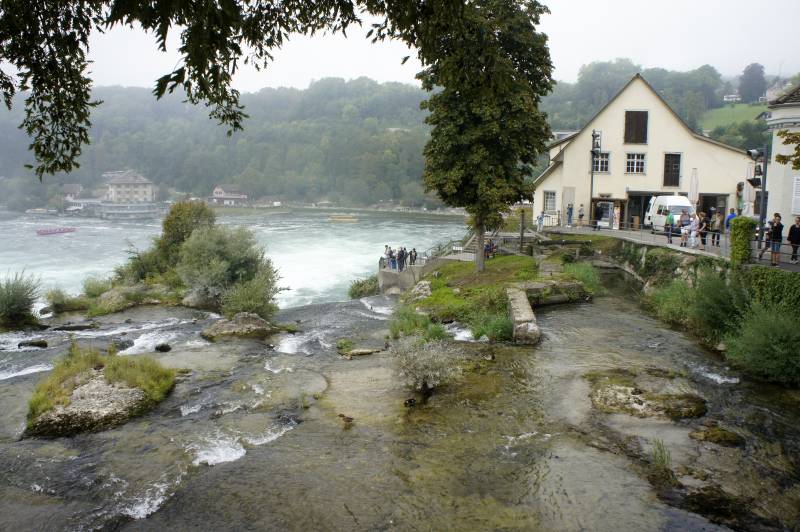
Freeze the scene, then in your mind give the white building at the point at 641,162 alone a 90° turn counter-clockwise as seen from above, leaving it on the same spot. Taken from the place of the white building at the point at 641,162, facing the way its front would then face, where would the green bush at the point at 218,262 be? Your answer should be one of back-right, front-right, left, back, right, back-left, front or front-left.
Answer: back-right

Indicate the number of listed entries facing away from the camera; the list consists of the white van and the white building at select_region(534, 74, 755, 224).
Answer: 0

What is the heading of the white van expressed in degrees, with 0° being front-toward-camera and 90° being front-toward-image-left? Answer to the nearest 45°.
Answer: approximately 45°

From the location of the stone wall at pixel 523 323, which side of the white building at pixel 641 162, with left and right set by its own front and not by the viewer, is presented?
front

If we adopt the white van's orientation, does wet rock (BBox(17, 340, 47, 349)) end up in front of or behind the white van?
in front

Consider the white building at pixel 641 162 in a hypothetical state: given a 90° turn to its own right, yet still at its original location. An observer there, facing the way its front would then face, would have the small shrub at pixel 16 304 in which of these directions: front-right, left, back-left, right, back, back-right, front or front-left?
front-left

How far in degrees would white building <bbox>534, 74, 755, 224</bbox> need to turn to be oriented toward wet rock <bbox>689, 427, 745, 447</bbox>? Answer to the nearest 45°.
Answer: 0° — it already faces it

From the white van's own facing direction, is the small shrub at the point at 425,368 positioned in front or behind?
in front

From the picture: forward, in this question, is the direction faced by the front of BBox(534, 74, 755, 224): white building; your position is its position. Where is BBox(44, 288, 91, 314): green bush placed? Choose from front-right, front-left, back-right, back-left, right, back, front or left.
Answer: front-right

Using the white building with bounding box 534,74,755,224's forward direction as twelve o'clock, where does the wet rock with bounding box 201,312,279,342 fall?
The wet rock is roughly at 1 o'clock from the white building.

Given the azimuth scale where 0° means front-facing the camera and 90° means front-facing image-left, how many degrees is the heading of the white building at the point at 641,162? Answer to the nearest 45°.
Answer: approximately 0°

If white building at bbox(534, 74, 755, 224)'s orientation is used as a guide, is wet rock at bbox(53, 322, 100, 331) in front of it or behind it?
in front
